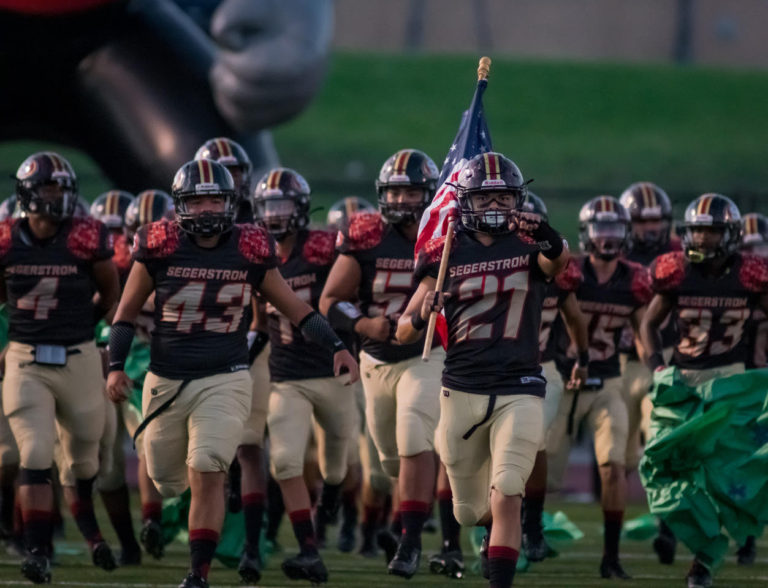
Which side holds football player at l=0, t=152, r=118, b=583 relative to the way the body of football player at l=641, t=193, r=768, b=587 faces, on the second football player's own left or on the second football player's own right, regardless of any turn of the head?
on the second football player's own right

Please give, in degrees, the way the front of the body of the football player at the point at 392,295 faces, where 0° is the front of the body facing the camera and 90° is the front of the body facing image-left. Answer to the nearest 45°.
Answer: approximately 0°

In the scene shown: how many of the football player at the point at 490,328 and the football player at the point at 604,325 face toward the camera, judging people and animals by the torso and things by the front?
2

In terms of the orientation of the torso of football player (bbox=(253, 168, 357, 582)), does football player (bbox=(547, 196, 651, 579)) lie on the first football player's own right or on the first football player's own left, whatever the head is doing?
on the first football player's own left

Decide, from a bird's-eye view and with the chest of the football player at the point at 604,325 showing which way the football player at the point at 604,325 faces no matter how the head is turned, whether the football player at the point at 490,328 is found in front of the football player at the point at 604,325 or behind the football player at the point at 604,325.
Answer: in front

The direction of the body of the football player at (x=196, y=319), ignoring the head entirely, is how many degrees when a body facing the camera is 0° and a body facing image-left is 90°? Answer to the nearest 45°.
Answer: approximately 0°

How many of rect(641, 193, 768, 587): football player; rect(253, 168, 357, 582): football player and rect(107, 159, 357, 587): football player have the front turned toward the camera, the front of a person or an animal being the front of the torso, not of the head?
3

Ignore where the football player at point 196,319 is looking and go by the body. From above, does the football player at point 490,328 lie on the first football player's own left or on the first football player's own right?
on the first football player's own left

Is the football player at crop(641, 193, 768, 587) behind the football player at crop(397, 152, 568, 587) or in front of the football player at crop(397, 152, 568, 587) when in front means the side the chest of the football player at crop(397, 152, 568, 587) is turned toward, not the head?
behind

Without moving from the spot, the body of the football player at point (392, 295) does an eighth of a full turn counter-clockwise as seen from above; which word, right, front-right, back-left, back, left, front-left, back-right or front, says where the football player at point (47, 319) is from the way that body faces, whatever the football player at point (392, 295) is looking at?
back-right
